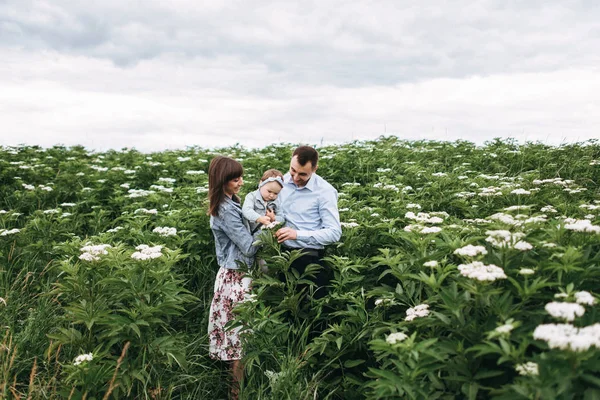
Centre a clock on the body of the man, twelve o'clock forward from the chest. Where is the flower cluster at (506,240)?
The flower cluster is roughly at 9 o'clock from the man.

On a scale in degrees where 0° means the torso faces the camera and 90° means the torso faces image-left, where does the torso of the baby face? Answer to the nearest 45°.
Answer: approximately 315°

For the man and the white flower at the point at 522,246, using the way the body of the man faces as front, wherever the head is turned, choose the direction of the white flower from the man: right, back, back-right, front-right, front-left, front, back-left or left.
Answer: left

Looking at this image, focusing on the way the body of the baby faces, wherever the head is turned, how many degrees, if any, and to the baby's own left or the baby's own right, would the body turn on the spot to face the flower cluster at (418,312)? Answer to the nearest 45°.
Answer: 0° — they already face it

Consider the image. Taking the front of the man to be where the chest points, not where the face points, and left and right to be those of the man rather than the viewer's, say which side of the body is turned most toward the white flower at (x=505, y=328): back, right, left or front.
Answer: left

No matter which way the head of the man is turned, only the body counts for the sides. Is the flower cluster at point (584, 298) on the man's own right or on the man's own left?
on the man's own left

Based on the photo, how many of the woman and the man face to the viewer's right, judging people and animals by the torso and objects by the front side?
1

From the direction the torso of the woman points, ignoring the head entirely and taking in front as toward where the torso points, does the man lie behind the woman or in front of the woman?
in front

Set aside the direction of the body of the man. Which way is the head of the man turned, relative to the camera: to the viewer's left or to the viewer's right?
to the viewer's left

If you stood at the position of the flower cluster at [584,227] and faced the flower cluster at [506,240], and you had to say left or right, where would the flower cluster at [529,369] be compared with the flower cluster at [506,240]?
left

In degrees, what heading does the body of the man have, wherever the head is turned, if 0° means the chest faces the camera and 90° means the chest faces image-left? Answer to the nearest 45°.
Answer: approximately 45°

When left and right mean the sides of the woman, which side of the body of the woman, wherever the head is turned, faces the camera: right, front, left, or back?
right
